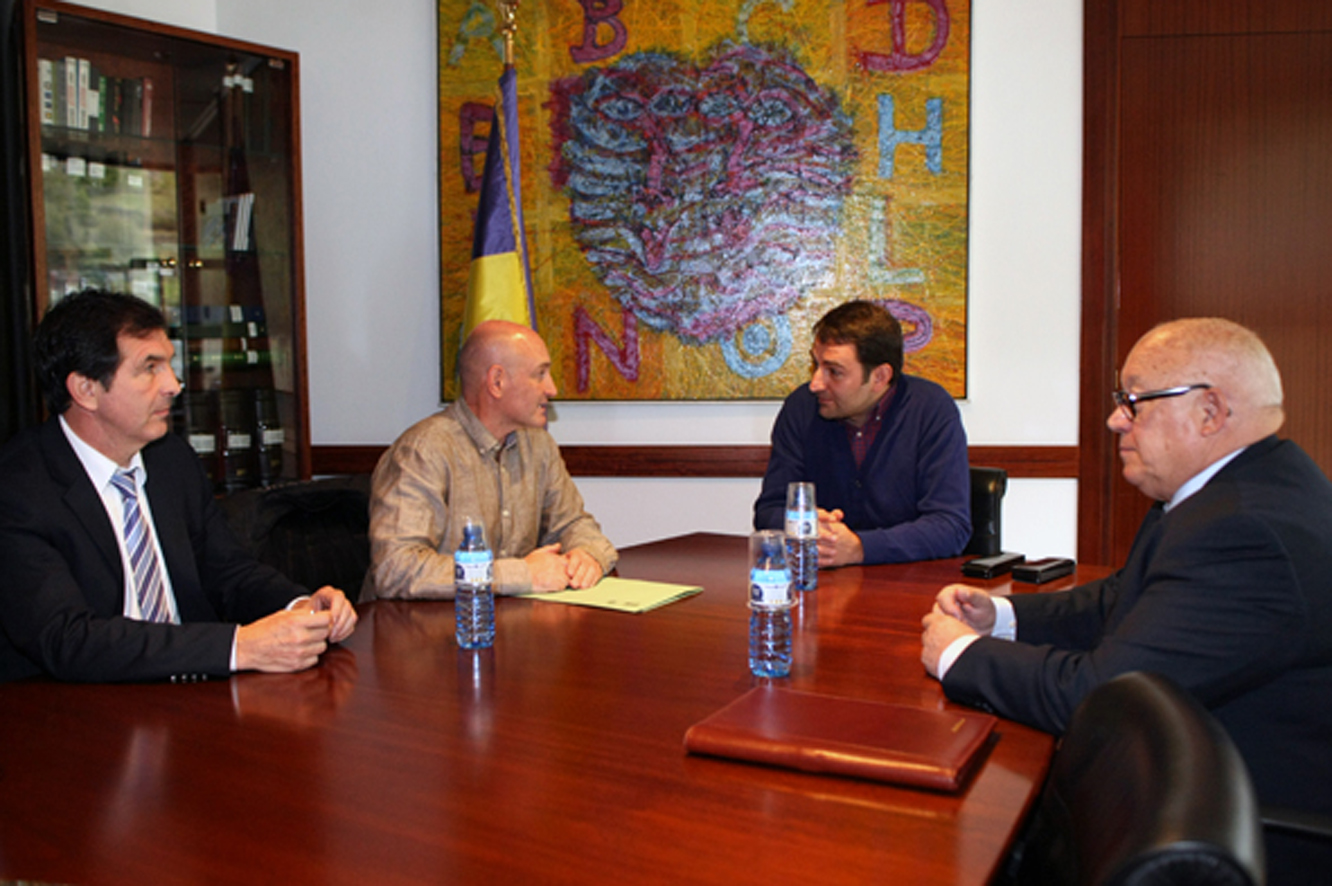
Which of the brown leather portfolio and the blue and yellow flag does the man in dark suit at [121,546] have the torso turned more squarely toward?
the brown leather portfolio

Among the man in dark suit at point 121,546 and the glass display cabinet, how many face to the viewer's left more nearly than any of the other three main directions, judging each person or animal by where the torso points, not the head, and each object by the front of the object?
0

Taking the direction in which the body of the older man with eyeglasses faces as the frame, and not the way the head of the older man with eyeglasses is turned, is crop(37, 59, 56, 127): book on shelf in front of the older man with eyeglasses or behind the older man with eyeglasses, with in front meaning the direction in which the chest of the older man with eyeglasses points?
in front

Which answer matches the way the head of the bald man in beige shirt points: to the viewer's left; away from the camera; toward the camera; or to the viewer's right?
to the viewer's right

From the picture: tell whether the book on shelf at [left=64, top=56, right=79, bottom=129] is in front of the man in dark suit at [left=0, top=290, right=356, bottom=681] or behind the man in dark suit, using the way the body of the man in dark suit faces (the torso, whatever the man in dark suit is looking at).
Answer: behind

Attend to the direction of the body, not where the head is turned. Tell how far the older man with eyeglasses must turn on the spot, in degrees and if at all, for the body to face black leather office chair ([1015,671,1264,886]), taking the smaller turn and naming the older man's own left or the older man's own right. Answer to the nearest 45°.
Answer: approximately 90° to the older man's own left

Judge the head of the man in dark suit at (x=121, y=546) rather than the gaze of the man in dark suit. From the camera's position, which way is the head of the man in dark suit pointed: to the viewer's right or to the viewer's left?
to the viewer's right

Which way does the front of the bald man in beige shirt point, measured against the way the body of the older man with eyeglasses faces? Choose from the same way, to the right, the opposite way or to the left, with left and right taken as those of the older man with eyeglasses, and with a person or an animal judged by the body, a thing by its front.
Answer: the opposite way

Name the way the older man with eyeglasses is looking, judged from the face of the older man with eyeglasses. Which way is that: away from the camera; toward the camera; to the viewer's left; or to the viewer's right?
to the viewer's left

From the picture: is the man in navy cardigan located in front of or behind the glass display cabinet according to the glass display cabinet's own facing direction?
in front
